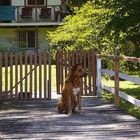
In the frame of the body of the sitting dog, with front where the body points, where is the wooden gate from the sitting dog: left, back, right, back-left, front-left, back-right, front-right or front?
back-left

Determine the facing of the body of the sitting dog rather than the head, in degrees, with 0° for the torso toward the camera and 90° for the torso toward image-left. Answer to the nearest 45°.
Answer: approximately 315°
